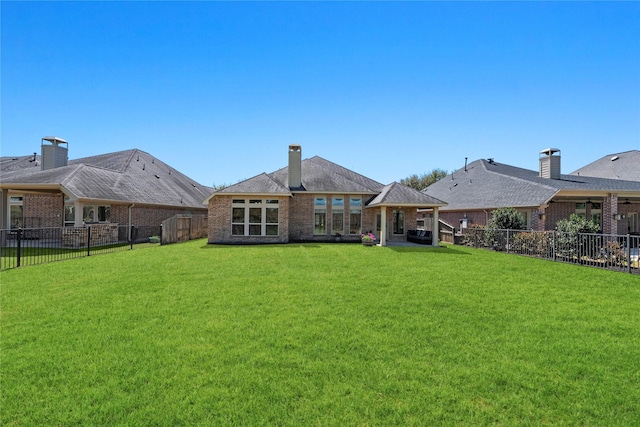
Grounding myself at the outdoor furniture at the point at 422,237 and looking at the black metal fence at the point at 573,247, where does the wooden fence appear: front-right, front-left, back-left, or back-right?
back-right

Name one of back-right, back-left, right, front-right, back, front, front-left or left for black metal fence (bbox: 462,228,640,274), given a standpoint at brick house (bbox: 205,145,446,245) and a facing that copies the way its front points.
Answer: back-right

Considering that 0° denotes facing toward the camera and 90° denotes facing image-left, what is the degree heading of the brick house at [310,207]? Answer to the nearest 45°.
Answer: approximately 180°

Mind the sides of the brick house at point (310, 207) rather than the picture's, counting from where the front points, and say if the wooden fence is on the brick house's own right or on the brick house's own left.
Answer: on the brick house's own left

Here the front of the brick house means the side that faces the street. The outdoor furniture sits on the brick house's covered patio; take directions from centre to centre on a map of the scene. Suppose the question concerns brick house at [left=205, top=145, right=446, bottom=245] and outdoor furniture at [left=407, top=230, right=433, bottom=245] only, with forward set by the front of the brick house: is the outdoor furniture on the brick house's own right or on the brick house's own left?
on the brick house's own right

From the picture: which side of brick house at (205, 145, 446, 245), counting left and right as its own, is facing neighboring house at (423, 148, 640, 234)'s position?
right

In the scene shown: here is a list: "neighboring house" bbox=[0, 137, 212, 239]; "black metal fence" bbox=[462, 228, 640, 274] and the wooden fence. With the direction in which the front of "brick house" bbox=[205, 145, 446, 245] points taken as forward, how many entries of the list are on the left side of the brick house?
2
